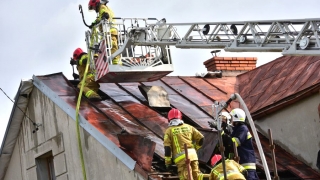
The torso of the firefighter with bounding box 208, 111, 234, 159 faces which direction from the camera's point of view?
to the viewer's left

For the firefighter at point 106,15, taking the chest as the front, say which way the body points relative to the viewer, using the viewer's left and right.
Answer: facing to the left of the viewer

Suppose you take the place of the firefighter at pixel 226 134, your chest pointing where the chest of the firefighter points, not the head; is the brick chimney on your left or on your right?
on your right

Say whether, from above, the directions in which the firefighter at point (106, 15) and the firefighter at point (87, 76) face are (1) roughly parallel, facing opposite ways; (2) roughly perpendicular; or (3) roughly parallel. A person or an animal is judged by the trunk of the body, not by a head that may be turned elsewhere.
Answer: roughly parallel

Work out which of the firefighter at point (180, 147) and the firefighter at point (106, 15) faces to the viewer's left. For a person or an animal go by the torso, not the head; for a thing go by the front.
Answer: the firefighter at point (106, 15)
